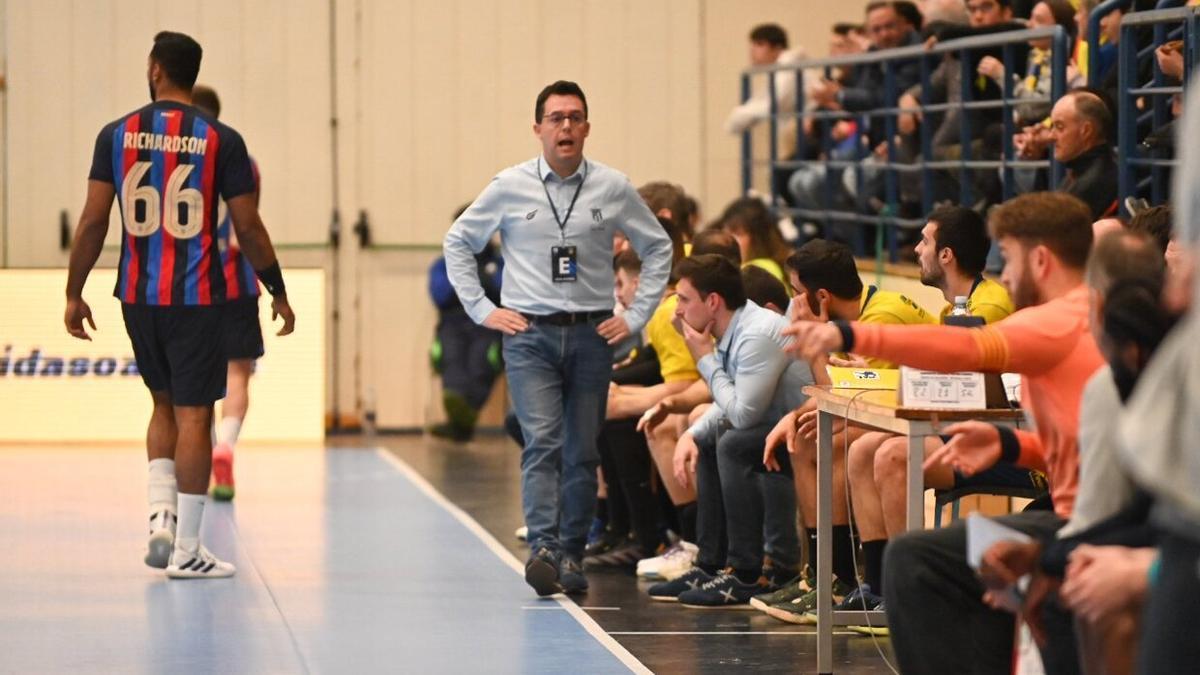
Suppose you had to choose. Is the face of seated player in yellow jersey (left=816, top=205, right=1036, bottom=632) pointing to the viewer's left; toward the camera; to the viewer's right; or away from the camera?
to the viewer's left

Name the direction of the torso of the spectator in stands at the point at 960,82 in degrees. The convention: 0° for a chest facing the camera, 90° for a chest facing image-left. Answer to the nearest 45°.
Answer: approximately 45°

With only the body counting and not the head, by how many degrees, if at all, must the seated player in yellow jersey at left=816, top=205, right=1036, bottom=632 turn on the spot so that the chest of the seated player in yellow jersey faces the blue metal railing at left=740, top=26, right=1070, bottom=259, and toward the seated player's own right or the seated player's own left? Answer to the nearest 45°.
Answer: approximately 90° to the seated player's own right

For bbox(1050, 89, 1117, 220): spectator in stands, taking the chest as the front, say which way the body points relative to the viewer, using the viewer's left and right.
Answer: facing to the left of the viewer

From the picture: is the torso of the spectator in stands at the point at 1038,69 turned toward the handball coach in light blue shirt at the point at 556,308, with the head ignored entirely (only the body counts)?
yes

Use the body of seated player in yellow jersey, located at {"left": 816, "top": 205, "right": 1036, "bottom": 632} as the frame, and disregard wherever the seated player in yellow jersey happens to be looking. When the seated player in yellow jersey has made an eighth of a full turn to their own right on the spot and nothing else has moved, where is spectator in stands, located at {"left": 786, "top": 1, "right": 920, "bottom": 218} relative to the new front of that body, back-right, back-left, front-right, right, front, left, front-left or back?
front-right

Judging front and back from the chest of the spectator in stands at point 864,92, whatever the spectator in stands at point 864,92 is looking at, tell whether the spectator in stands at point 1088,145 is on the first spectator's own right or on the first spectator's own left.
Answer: on the first spectator's own left

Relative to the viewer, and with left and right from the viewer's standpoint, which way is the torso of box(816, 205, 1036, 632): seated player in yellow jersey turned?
facing to the left of the viewer

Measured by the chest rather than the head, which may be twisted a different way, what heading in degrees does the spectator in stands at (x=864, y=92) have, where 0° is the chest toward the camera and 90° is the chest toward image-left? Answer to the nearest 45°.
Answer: approximately 45°

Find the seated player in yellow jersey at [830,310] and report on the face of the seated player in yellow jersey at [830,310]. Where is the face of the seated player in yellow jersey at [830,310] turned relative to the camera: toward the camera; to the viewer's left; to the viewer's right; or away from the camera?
to the viewer's left

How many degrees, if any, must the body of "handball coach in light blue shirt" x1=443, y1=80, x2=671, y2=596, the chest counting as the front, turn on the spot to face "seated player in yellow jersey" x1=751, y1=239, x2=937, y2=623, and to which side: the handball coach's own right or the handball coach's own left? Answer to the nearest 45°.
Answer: approximately 45° to the handball coach's own left

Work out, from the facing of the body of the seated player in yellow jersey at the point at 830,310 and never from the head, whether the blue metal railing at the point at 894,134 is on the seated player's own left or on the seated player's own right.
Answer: on the seated player's own right

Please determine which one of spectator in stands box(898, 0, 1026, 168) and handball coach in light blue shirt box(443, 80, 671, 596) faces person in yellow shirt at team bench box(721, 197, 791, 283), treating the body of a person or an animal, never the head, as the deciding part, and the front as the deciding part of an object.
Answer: spectator in stands box(898, 0, 1026, 168)

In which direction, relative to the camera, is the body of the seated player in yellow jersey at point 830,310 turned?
to the viewer's left
